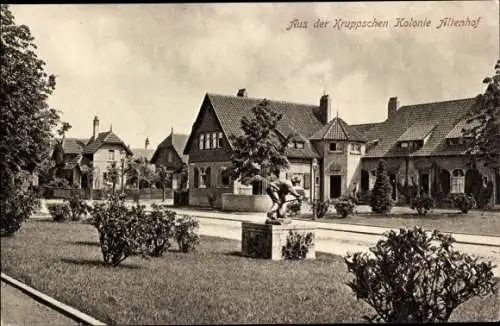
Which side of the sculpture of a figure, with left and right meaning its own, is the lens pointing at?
right

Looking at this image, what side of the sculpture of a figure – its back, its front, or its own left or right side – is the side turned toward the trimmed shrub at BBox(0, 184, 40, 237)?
back

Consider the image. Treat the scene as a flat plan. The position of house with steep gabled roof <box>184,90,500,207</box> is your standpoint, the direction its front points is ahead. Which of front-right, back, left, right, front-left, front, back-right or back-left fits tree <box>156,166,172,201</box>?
back-right

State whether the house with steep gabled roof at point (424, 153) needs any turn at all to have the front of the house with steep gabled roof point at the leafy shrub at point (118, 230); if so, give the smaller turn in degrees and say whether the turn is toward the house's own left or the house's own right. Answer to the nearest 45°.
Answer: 0° — it already faces it

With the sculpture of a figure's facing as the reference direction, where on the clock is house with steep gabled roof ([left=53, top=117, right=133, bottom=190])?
The house with steep gabled roof is roughly at 7 o'clock from the sculpture of a figure.

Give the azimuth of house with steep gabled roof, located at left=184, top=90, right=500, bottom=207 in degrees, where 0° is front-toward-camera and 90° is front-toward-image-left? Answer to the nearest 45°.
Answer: approximately 0°

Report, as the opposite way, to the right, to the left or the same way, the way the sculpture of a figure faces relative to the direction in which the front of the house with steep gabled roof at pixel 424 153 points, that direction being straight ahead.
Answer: to the left
